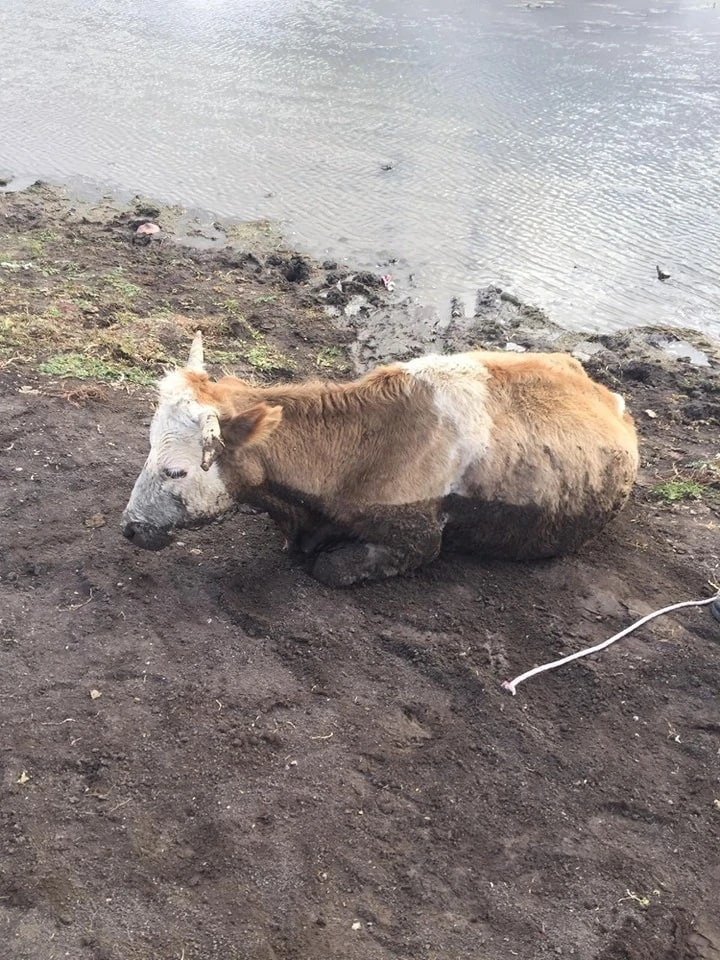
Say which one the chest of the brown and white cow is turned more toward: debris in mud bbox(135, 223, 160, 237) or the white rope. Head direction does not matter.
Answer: the debris in mud

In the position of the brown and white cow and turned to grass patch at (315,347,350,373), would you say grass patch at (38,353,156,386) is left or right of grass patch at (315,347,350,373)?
left

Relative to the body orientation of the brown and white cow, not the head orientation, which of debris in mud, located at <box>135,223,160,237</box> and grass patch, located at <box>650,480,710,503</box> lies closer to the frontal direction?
the debris in mud

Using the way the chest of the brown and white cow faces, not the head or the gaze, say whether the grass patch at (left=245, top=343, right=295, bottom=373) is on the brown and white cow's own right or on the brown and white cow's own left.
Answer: on the brown and white cow's own right

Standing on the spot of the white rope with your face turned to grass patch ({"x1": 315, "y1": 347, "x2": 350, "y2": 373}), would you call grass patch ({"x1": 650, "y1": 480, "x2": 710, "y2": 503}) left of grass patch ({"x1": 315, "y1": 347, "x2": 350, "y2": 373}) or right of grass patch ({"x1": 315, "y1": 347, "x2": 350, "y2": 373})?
right

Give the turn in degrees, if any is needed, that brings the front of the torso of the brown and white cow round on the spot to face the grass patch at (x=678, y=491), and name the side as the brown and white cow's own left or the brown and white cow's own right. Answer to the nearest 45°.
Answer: approximately 135° to the brown and white cow's own right

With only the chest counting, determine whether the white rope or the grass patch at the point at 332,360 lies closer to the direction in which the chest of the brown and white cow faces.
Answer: the grass patch

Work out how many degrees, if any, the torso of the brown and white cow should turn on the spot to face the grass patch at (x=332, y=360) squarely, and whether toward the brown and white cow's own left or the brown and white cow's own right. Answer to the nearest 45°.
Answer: approximately 90° to the brown and white cow's own right

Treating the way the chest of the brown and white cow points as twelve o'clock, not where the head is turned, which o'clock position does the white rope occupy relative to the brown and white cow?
The white rope is roughly at 7 o'clock from the brown and white cow.

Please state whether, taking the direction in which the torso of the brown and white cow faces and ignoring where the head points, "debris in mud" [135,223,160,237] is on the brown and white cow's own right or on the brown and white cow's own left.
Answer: on the brown and white cow's own right

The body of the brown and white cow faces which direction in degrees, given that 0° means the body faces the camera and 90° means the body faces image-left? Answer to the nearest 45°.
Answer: approximately 90°

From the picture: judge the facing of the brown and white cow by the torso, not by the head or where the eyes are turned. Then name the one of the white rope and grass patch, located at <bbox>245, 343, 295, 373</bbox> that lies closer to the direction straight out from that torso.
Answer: the grass patch
